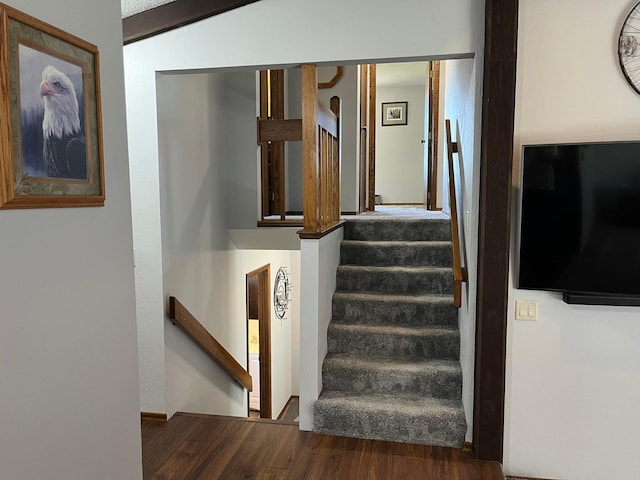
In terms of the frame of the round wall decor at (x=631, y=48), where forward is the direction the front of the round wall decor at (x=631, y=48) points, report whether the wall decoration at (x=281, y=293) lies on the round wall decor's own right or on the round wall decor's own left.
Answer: on the round wall decor's own right

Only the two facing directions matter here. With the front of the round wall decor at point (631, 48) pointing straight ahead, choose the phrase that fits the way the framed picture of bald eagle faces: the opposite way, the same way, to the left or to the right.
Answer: to the left

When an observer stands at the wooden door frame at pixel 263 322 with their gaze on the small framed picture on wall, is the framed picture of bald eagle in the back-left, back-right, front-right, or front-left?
back-right

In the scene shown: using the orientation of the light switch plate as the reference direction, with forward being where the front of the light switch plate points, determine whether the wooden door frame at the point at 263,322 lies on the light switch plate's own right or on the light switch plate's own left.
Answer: on the light switch plate's own right

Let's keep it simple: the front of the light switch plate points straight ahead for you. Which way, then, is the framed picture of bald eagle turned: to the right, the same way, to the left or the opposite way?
to the left

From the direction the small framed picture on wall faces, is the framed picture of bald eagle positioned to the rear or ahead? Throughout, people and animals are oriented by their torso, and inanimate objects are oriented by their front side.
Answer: ahead

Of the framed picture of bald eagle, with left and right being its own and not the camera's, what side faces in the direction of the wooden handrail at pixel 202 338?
left

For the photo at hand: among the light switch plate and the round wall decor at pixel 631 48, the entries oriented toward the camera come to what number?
2

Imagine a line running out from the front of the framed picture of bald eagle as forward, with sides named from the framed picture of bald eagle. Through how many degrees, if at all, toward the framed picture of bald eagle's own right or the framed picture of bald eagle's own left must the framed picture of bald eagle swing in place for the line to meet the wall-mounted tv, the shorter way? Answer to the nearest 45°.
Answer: approximately 45° to the framed picture of bald eagle's own left

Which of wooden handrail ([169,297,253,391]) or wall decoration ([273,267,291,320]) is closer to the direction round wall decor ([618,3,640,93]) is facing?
the wooden handrail

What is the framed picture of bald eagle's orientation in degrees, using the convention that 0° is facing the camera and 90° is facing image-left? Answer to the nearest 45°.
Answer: approximately 315°
